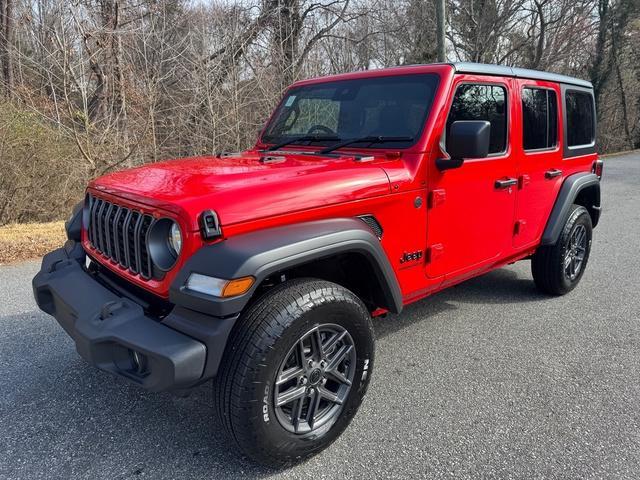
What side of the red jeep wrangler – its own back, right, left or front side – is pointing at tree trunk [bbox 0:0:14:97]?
right

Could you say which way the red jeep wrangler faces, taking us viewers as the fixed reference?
facing the viewer and to the left of the viewer
